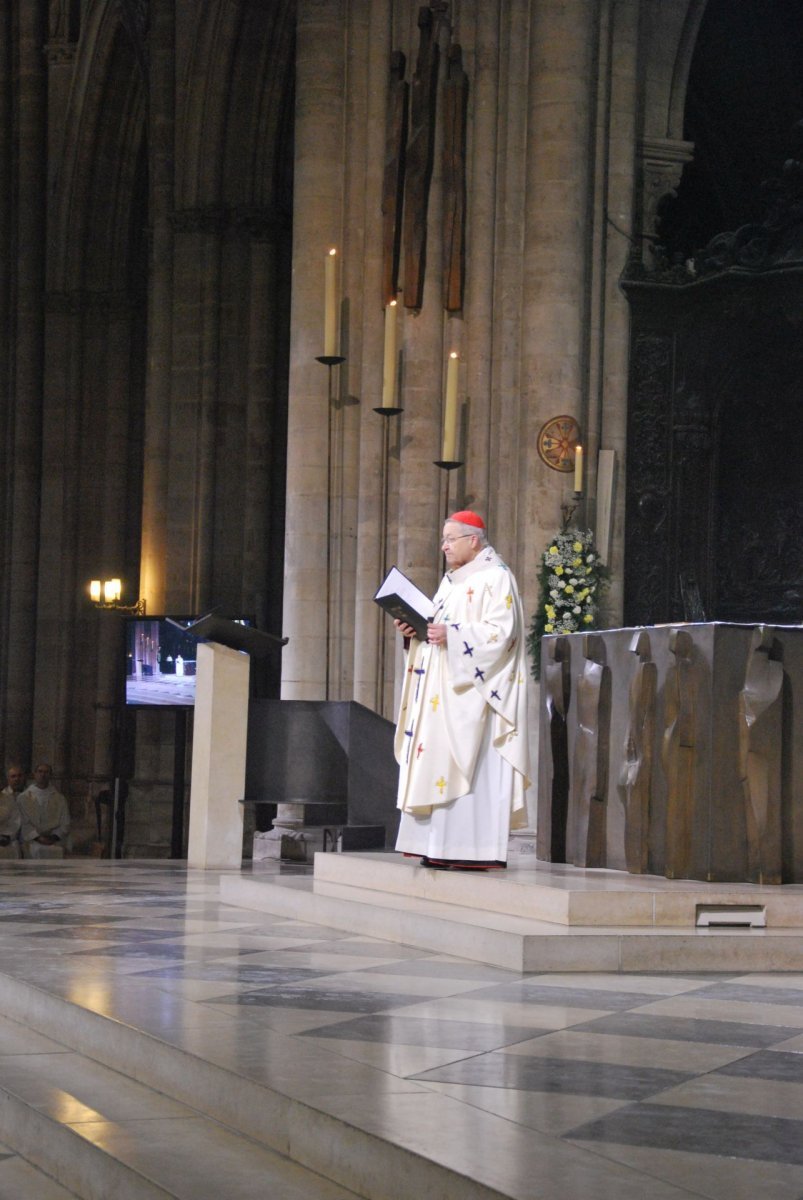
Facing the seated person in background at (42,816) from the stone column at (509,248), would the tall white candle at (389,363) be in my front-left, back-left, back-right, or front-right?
front-left

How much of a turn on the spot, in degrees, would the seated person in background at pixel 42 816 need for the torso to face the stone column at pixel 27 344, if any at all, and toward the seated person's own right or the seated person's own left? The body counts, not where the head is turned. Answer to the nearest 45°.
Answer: approximately 180°

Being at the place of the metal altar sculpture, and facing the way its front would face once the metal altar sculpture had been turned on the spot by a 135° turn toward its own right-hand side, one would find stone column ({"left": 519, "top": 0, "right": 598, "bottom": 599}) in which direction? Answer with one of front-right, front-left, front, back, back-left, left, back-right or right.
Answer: front

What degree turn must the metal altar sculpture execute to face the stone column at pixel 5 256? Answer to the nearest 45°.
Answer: approximately 90° to its right

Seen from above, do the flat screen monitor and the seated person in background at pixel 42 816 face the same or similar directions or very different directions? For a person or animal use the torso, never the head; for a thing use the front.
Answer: same or similar directions

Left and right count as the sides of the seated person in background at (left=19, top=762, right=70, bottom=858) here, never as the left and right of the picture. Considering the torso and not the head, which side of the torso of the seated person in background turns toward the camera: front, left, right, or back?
front

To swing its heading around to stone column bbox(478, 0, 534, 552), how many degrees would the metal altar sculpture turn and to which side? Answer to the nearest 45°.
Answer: approximately 135° to its right

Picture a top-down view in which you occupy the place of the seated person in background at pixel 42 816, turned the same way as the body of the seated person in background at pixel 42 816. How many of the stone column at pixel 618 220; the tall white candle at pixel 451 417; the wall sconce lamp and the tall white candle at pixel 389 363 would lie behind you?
1

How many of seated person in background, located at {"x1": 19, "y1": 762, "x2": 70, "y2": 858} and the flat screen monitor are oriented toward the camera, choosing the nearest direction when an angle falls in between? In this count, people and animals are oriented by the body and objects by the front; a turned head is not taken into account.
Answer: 2

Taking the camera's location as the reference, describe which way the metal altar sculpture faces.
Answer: facing the viewer and to the left of the viewer
